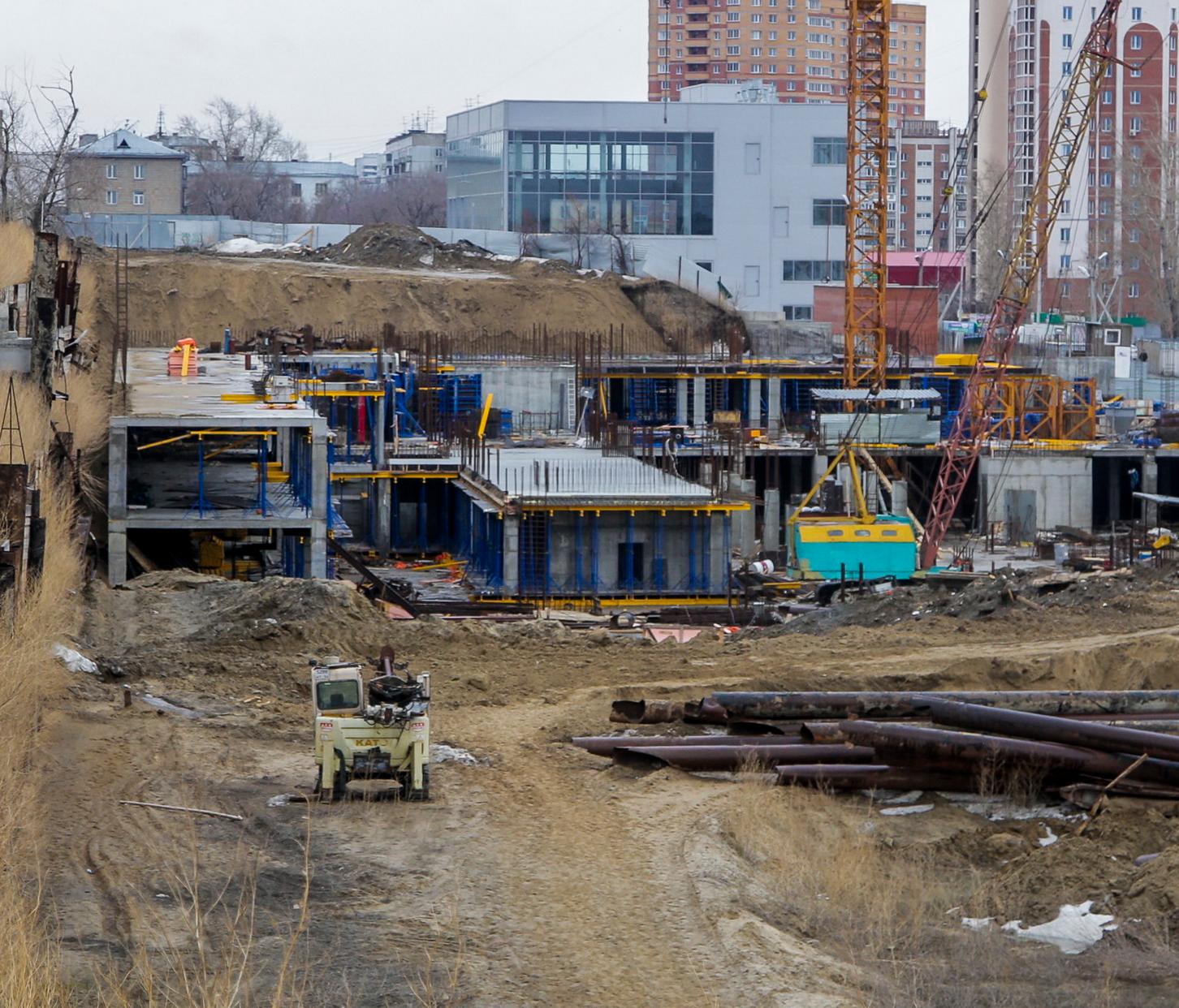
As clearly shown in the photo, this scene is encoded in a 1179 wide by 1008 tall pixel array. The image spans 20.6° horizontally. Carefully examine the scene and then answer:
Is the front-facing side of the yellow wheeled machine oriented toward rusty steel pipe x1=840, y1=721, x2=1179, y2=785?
no

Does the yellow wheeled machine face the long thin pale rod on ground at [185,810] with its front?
no

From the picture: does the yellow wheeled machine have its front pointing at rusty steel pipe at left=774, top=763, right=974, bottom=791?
no
